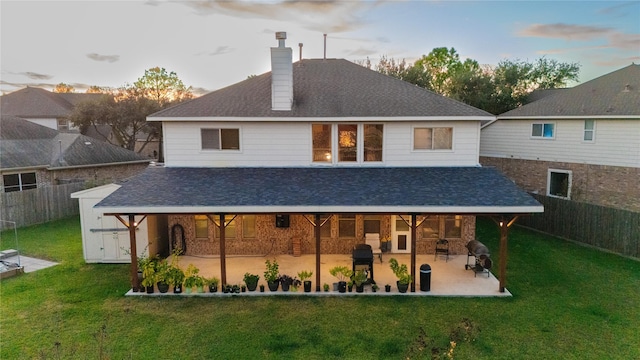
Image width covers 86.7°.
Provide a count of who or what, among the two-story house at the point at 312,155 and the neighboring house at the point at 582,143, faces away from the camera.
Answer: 2

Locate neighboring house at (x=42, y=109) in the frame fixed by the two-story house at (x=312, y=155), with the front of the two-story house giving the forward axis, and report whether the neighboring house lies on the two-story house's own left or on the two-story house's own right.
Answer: on the two-story house's own left

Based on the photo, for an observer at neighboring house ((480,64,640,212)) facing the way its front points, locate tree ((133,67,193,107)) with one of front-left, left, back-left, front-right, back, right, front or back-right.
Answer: left

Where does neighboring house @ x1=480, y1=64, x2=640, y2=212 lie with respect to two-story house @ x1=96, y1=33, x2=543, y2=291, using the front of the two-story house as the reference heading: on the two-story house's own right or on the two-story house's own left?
on the two-story house's own right

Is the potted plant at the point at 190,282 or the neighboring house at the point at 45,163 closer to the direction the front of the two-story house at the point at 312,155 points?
the neighboring house

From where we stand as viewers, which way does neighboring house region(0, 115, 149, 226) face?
facing away from the viewer

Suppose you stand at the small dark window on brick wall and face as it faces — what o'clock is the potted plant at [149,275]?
The potted plant is roughly at 2 o'clock from the small dark window on brick wall.

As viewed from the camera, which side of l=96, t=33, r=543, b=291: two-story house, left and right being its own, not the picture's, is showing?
back

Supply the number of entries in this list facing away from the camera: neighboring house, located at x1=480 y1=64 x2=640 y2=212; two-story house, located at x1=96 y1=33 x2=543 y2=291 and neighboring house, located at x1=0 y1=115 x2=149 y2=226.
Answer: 3

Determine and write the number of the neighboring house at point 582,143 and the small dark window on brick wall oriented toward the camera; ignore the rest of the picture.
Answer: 1

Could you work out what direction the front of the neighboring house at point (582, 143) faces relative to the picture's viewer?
facing away from the viewer

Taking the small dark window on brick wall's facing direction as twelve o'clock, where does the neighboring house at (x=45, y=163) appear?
The neighboring house is roughly at 4 o'clock from the small dark window on brick wall.

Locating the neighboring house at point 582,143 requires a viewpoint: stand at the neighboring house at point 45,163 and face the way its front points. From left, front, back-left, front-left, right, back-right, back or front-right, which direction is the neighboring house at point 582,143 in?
back-right

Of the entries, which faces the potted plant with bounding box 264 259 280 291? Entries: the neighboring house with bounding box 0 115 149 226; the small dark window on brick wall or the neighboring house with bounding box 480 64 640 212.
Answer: the small dark window on brick wall

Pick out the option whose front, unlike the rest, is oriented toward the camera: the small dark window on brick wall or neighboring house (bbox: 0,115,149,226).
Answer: the small dark window on brick wall

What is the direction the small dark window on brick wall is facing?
toward the camera
